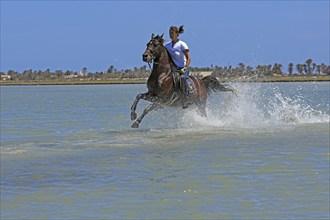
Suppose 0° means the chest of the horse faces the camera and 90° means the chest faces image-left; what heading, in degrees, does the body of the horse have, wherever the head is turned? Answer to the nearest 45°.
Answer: approximately 45°

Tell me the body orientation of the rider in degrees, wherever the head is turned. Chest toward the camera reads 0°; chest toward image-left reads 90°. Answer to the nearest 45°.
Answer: approximately 45°
